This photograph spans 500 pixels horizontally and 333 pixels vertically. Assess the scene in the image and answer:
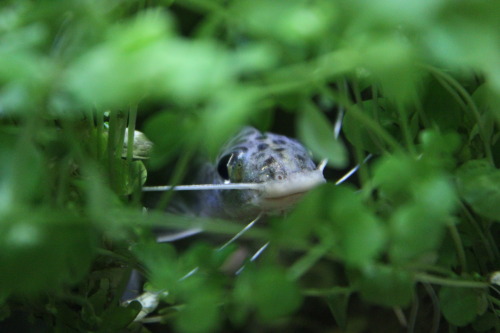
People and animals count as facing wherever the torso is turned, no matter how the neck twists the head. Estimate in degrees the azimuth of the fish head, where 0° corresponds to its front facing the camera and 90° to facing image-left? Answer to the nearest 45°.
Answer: approximately 315°

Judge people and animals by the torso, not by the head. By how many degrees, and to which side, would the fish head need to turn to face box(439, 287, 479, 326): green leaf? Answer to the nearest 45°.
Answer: approximately 45° to its left

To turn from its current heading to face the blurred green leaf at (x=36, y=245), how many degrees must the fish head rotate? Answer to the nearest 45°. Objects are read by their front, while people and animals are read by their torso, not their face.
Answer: approximately 45° to its right

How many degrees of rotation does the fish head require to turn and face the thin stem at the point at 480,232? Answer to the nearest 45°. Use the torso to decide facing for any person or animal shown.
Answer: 0° — it already faces it

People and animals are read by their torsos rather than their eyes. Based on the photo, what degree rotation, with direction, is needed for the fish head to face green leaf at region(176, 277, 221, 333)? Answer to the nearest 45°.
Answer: approximately 45° to its right

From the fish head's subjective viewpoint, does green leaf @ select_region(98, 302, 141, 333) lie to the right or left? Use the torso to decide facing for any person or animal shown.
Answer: on its right

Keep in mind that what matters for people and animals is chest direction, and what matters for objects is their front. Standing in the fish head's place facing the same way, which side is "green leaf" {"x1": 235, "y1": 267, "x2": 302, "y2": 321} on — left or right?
on its right
